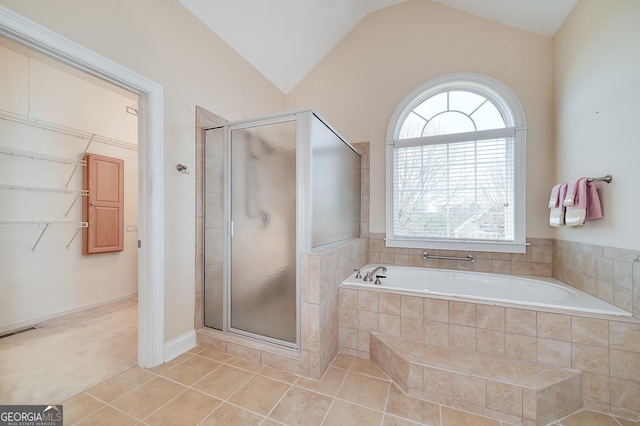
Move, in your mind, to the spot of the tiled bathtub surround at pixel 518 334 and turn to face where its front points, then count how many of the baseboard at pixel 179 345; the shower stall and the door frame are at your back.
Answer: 0

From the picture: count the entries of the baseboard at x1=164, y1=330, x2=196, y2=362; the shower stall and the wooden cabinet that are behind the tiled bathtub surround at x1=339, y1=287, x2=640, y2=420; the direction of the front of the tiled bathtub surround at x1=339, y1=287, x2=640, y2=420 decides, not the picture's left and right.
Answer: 0

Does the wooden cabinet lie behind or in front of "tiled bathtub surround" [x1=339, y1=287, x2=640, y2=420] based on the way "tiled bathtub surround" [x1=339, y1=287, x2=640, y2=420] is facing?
in front

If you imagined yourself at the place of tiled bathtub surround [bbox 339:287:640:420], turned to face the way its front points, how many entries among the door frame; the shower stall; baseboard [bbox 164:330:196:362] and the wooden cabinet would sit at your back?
0

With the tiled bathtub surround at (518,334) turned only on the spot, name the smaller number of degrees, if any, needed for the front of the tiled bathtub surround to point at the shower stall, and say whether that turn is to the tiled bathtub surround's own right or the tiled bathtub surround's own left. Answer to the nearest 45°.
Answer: approximately 45° to the tiled bathtub surround's own right

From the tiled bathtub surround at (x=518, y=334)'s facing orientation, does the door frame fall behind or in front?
in front

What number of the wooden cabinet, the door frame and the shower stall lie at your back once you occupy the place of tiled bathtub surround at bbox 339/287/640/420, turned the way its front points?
0

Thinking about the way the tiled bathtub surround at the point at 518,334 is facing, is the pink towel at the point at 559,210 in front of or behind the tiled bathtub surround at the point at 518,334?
behind

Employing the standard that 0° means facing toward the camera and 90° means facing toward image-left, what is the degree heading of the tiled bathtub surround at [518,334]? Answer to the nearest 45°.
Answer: approximately 45°

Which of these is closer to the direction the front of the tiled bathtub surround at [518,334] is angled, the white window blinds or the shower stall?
the shower stall
